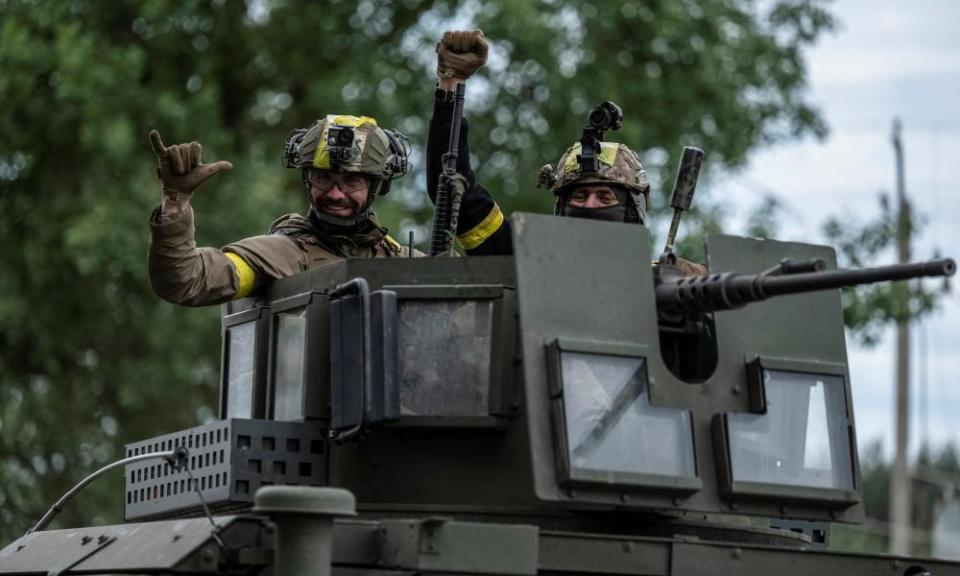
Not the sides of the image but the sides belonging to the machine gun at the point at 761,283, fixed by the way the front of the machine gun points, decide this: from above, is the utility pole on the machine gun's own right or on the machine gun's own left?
on the machine gun's own left

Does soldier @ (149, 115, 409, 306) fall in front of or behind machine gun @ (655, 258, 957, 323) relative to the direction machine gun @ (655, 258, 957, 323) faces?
behind

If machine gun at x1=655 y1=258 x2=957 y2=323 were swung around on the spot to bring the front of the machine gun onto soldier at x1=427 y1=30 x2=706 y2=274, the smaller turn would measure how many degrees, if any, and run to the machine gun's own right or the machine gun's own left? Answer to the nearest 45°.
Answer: approximately 180°

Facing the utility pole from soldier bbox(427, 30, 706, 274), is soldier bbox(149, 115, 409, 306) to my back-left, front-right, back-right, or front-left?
back-left

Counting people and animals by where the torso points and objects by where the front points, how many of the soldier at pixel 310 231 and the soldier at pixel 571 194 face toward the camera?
2
